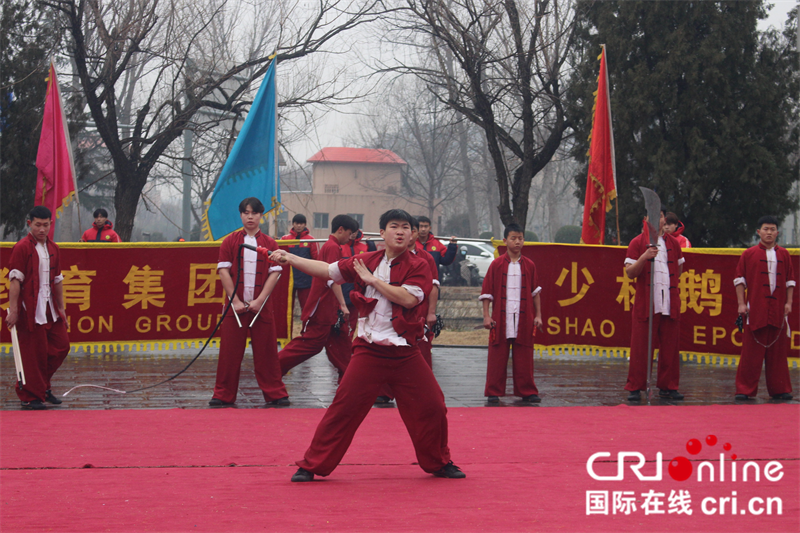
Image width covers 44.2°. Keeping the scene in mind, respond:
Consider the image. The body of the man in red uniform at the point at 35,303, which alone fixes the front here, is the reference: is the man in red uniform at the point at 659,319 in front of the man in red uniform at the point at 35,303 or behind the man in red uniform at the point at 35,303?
in front

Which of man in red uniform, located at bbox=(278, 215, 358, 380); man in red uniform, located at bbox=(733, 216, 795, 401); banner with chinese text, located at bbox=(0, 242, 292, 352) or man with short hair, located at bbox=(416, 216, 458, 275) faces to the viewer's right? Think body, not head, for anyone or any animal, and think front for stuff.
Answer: man in red uniform, located at bbox=(278, 215, 358, 380)

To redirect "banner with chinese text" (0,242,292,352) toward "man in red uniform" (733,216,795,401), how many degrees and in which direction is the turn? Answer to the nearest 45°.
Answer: approximately 45° to its left

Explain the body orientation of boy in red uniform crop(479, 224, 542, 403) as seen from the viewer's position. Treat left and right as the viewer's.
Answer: facing the viewer

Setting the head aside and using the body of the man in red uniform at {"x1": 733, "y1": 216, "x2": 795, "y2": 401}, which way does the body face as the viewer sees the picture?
toward the camera

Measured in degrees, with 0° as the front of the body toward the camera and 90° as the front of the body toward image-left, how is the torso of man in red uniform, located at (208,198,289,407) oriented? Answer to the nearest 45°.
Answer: approximately 0°

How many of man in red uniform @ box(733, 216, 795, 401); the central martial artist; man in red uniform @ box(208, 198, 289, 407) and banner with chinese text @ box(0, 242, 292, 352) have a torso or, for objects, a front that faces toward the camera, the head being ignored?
4

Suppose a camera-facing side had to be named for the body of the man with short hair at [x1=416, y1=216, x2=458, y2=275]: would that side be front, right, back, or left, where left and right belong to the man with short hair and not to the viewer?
front
